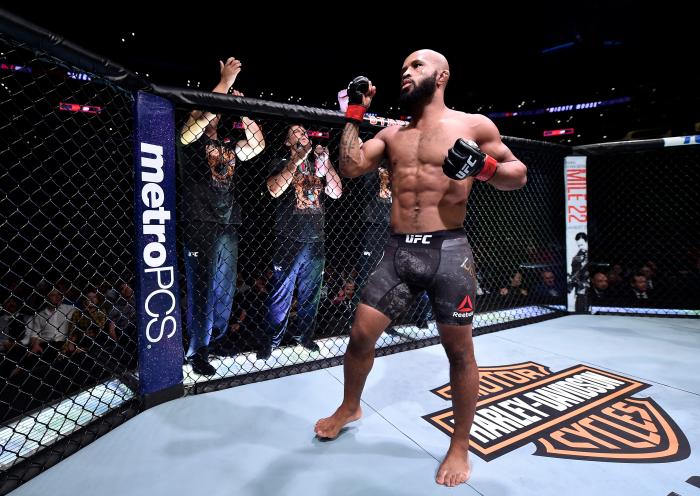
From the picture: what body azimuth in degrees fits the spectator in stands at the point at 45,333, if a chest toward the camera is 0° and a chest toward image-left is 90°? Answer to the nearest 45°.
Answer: approximately 0°

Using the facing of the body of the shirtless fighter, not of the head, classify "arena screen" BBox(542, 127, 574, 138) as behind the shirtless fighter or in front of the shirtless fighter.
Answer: behind

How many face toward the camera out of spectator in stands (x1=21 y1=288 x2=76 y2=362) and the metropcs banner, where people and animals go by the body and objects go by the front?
2

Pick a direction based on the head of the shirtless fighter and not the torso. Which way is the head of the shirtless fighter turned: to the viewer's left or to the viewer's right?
to the viewer's left

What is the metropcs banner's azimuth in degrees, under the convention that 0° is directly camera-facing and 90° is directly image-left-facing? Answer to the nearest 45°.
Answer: approximately 0°

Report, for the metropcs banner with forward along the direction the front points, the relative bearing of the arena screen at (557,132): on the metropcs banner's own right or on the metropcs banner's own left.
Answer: on the metropcs banner's own left

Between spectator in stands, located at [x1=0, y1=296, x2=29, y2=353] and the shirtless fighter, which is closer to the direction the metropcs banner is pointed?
the shirtless fighter

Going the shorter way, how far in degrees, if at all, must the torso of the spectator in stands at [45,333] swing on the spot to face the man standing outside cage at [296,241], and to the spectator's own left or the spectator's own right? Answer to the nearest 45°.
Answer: approximately 45° to the spectator's own left
